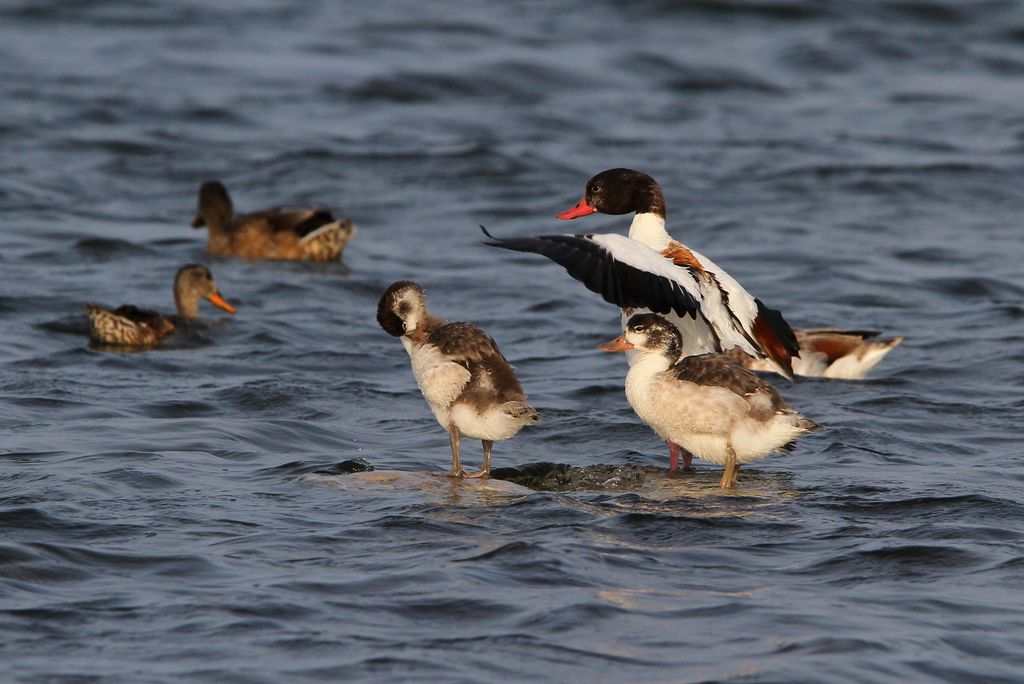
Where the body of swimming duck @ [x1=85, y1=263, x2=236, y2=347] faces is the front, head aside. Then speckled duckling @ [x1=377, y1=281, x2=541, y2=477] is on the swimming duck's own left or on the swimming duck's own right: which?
on the swimming duck's own right

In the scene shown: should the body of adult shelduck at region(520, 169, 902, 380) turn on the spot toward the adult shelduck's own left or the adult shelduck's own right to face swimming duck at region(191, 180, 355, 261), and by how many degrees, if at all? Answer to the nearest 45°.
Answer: approximately 45° to the adult shelduck's own right

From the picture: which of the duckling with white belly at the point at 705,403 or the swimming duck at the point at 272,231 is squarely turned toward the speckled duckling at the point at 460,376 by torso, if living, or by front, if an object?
the duckling with white belly

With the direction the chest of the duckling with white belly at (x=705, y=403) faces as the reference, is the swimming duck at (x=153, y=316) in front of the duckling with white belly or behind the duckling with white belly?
in front

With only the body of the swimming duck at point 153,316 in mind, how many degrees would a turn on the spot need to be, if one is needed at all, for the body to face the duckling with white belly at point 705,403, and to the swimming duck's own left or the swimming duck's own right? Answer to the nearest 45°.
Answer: approximately 45° to the swimming duck's own right

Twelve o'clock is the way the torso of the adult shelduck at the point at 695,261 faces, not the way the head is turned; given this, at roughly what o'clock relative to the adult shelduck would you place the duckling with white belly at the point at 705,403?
The duckling with white belly is roughly at 9 o'clock from the adult shelduck.

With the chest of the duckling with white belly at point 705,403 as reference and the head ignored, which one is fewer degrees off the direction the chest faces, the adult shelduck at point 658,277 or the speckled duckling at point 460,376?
the speckled duckling

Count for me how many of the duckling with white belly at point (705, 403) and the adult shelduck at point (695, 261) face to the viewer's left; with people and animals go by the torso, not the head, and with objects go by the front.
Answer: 2

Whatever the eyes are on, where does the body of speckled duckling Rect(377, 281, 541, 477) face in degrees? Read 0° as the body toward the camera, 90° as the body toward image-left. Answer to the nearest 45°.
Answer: approximately 90°

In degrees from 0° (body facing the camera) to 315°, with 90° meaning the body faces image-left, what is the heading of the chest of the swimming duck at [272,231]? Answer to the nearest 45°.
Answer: approximately 90°

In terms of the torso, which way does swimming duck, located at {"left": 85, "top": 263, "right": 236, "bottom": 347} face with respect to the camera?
to the viewer's right

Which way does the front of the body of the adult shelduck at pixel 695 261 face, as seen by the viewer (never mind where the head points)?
to the viewer's left

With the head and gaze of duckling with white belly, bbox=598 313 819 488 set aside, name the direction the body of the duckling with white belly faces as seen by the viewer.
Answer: to the viewer's left
